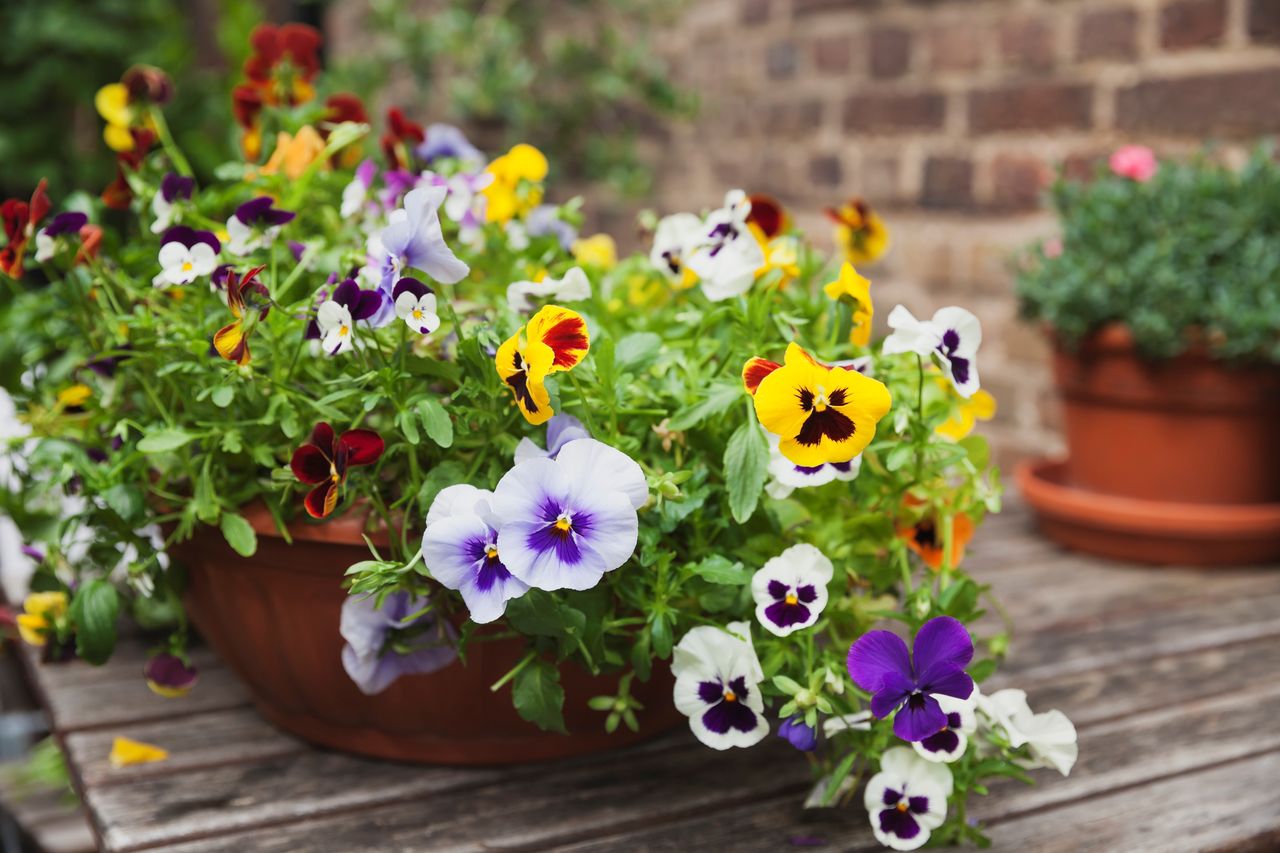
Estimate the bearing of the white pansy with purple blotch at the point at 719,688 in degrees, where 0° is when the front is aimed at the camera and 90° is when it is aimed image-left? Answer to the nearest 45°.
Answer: approximately 0°

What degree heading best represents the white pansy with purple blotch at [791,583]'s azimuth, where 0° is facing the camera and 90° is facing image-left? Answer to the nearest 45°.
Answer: approximately 0°
